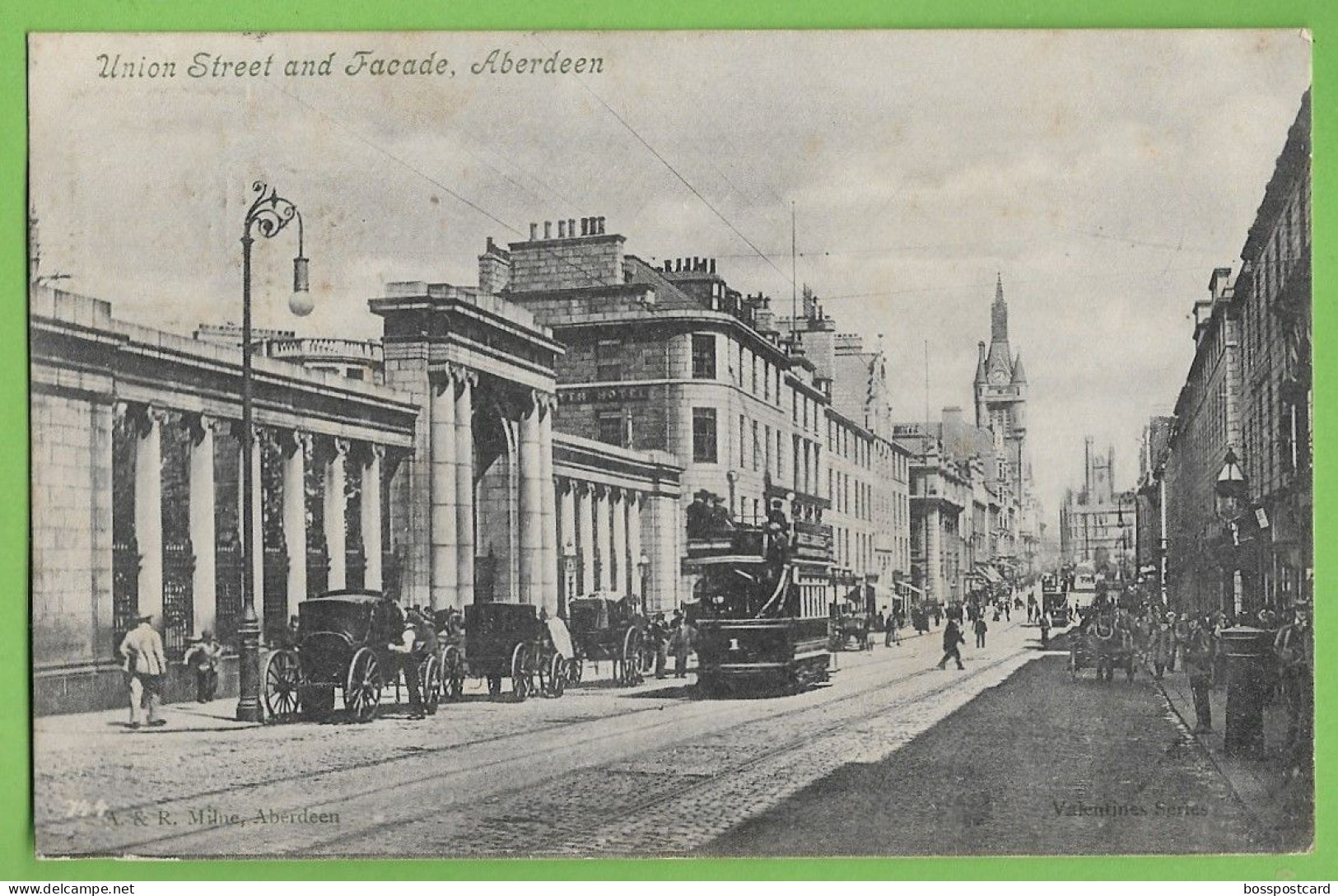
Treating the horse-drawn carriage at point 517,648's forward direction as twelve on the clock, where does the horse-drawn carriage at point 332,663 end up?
the horse-drawn carriage at point 332,663 is roughly at 7 o'clock from the horse-drawn carriage at point 517,648.

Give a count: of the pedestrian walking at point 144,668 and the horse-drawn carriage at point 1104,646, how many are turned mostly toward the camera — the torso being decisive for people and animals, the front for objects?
1

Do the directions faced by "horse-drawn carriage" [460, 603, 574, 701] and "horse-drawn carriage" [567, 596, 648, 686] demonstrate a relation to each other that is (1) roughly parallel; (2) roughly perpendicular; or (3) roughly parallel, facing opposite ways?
roughly parallel

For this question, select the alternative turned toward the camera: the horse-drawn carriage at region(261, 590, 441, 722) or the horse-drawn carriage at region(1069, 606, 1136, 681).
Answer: the horse-drawn carriage at region(1069, 606, 1136, 681)

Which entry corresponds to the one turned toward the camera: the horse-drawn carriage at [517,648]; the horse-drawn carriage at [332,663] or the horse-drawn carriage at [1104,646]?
the horse-drawn carriage at [1104,646]

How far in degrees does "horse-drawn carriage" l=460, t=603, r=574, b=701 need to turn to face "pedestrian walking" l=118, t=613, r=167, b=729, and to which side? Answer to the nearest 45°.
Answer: approximately 135° to its left

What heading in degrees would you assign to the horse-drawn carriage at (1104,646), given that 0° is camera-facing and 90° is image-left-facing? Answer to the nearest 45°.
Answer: approximately 0°

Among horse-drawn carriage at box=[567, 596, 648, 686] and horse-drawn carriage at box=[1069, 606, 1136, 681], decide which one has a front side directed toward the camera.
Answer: horse-drawn carriage at box=[1069, 606, 1136, 681]

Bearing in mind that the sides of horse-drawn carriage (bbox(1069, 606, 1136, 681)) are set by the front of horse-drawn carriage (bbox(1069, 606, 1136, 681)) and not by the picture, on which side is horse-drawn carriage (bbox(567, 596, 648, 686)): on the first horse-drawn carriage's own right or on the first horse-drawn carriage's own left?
on the first horse-drawn carriage's own right

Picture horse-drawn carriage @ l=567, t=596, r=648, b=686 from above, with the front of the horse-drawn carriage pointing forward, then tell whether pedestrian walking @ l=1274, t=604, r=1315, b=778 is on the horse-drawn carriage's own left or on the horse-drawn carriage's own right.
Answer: on the horse-drawn carriage's own right
